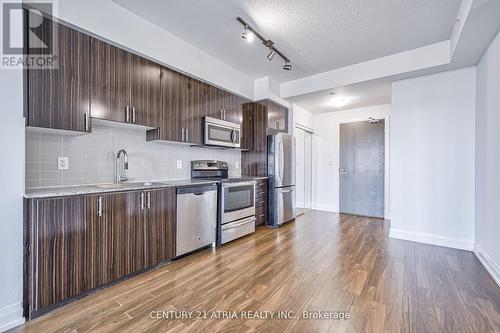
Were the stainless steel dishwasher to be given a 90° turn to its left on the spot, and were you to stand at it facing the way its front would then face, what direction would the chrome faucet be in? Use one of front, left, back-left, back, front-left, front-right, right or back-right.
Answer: back-left

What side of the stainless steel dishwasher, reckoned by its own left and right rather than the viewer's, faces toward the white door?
left

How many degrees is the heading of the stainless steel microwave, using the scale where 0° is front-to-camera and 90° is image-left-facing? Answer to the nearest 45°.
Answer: approximately 315°

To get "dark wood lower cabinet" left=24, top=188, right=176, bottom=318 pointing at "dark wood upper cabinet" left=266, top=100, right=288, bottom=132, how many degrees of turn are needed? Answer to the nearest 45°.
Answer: approximately 45° to its left

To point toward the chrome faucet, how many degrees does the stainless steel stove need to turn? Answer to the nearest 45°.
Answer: approximately 90° to its right

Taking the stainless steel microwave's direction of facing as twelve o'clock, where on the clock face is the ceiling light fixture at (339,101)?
The ceiling light fixture is roughly at 10 o'clock from the stainless steel microwave.

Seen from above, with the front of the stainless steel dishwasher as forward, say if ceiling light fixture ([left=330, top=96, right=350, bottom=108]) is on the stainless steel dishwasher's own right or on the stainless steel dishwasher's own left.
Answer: on the stainless steel dishwasher's own left

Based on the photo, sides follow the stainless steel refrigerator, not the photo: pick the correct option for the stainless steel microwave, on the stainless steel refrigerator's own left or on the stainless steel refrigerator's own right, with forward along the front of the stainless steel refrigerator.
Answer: on the stainless steel refrigerator's own right

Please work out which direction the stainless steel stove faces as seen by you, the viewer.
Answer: facing the viewer and to the right of the viewer

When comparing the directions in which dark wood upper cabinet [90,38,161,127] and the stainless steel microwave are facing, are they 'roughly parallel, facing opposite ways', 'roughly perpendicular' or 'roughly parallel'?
roughly parallel

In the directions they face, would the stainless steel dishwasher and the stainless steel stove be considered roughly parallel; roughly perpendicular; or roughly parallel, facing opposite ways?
roughly parallel

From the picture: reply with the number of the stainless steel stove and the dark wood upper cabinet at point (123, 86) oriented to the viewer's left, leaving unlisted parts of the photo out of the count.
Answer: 0
